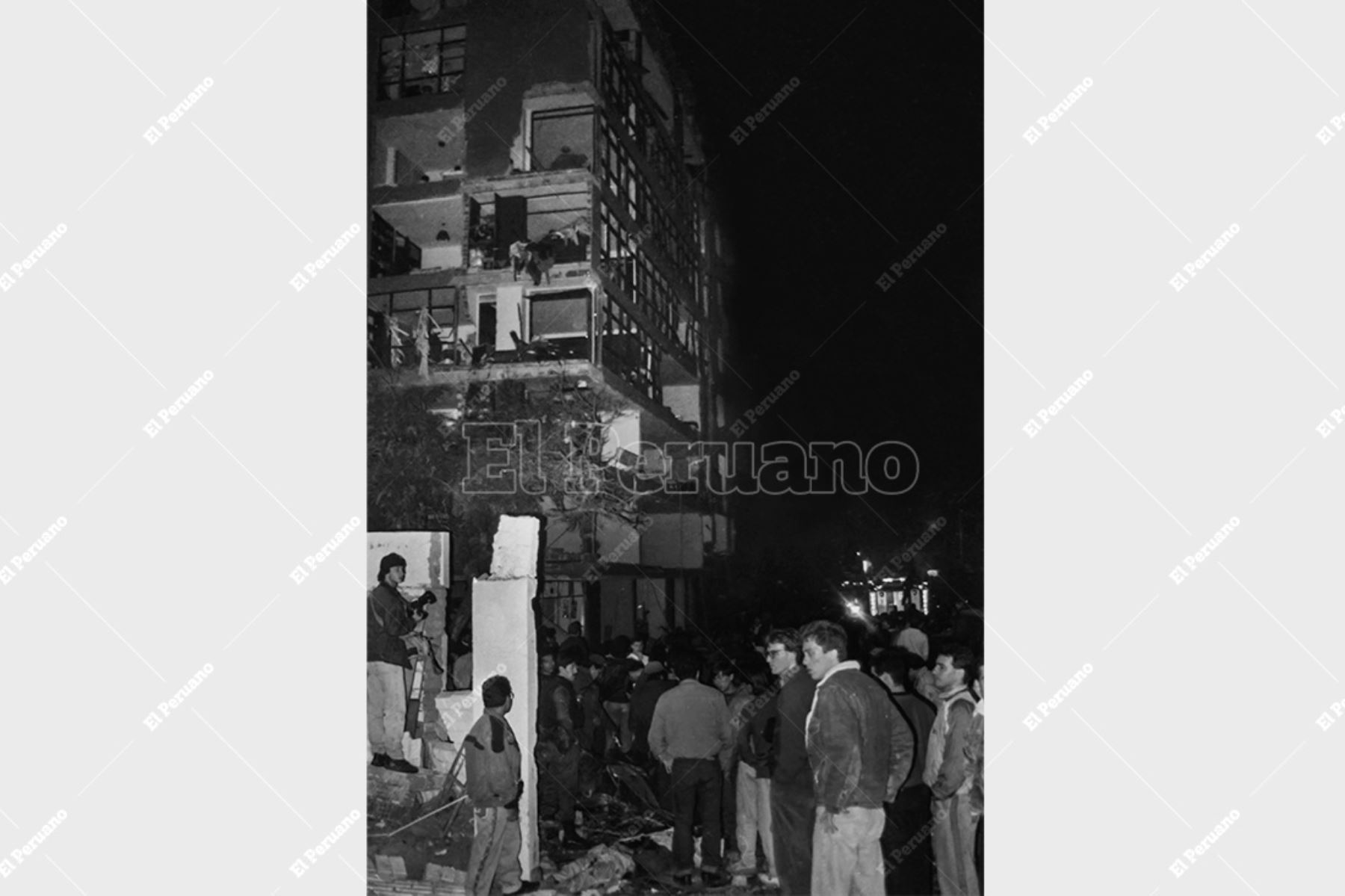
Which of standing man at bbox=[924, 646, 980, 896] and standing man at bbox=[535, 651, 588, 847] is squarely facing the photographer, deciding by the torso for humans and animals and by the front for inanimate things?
standing man at bbox=[924, 646, 980, 896]

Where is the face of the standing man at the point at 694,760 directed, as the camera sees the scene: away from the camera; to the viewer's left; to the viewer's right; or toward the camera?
away from the camera

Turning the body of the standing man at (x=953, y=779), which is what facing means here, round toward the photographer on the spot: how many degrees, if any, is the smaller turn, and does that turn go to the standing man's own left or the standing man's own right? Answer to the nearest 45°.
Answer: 0° — they already face them

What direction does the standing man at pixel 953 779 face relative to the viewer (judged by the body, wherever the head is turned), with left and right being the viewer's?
facing to the left of the viewer

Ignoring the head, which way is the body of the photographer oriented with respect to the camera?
to the viewer's right
